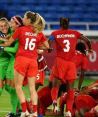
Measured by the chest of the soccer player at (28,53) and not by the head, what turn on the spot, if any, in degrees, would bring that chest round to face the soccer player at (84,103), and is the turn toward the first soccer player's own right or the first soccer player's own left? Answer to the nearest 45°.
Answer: approximately 90° to the first soccer player's own right

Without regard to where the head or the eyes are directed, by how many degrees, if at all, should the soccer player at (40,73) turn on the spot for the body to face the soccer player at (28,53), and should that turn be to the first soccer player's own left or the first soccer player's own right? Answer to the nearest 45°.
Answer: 0° — they already face them

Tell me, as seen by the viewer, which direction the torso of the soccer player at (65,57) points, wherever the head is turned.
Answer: away from the camera

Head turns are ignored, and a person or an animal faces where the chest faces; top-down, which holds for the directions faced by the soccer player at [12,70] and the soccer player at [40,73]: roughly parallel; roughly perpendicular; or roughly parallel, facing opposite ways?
roughly perpendicular

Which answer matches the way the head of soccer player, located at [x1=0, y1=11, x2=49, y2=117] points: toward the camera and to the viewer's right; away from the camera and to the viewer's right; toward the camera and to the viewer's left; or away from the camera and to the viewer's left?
away from the camera and to the viewer's left

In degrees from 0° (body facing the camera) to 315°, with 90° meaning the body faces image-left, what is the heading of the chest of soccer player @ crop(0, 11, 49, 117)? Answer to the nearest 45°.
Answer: approximately 180°
